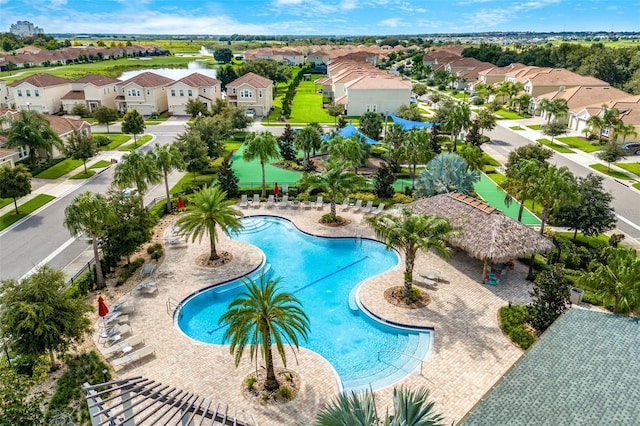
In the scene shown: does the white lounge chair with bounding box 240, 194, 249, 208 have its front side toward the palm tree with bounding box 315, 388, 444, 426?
yes

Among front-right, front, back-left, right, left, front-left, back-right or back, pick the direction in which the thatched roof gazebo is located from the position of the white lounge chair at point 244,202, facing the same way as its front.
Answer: front-left

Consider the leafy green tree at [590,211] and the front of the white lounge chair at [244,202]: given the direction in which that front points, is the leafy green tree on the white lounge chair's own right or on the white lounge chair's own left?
on the white lounge chair's own left

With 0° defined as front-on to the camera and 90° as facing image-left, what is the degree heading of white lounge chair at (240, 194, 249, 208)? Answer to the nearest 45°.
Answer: approximately 0°

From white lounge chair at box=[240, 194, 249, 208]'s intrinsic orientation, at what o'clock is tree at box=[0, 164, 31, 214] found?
The tree is roughly at 3 o'clock from the white lounge chair.

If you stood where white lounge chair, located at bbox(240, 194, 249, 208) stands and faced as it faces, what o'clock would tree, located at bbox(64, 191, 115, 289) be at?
The tree is roughly at 1 o'clock from the white lounge chair.

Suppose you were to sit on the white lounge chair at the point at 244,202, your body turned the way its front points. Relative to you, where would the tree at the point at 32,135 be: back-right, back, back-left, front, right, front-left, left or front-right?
back-right

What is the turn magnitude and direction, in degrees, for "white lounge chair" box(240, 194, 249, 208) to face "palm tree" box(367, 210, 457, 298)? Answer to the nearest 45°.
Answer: approximately 45° to its left

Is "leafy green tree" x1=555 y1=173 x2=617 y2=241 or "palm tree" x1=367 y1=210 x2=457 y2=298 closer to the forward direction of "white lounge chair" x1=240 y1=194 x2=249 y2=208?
the palm tree

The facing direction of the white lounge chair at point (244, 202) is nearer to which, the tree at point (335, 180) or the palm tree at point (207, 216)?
the palm tree

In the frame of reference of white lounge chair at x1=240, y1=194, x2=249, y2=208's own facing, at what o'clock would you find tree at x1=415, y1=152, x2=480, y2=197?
The tree is roughly at 10 o'clock from the white lounge chair.
